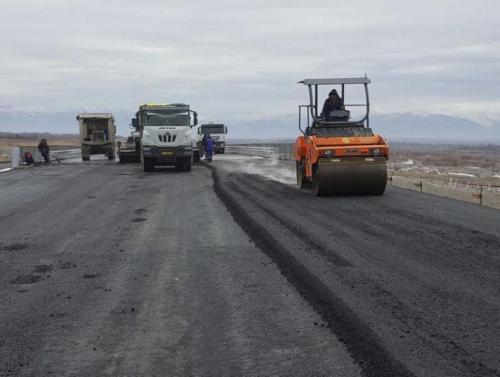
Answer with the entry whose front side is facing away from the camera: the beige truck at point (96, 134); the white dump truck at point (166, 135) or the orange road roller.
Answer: the beige truck at point (96, 134)

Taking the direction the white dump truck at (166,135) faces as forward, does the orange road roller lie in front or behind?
in front

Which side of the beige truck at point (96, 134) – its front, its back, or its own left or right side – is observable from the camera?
back

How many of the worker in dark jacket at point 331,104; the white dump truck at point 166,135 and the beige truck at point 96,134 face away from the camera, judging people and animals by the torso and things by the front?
1

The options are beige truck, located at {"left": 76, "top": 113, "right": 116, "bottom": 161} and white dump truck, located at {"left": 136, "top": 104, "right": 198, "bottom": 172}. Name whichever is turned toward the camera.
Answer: white dump truck, located at {"left": 136, "top": 104, "right": 198, "bottom": 172}

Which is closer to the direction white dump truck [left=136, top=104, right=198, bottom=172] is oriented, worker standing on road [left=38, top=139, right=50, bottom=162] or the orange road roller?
the orange road roller

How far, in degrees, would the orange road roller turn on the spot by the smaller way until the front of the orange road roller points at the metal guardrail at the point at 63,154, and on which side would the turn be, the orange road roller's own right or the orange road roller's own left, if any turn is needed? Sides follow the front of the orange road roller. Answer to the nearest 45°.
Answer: approximately 135° to the orange road roller's own right

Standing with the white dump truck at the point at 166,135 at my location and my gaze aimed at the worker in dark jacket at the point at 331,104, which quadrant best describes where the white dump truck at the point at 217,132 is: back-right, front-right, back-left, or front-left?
back-left

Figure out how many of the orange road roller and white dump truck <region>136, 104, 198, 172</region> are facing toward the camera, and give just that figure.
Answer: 2

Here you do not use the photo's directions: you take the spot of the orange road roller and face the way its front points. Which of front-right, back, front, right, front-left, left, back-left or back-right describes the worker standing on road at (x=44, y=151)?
back-right

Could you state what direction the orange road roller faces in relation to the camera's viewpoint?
facing the viewer

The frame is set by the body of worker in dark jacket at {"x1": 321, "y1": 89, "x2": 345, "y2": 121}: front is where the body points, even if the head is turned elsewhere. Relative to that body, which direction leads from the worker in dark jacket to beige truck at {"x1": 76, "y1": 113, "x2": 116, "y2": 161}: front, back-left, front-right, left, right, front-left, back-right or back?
right
